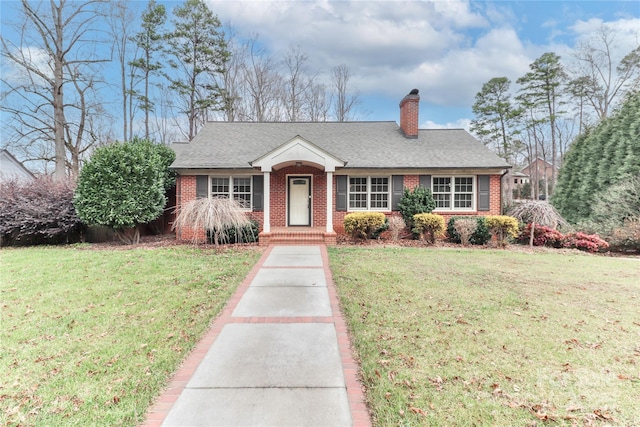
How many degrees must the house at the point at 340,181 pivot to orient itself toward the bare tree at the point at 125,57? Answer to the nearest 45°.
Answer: approximately 135° to its right

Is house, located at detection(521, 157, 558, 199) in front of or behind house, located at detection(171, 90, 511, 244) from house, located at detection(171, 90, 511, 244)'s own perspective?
behind

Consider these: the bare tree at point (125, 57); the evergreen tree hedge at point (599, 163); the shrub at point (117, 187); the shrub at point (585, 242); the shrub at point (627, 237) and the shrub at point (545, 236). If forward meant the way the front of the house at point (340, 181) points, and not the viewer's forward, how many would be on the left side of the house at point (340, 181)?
4

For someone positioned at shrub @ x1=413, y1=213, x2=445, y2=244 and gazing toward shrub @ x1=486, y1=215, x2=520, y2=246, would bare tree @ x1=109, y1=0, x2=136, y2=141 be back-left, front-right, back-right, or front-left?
back-left

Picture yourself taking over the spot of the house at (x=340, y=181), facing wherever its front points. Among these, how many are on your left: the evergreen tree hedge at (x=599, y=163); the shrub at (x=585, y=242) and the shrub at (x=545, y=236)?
3

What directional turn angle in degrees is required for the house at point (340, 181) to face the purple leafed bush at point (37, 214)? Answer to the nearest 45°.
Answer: approximately 90° to its right

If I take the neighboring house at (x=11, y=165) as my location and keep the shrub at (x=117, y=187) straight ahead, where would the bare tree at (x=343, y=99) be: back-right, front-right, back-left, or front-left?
front-left

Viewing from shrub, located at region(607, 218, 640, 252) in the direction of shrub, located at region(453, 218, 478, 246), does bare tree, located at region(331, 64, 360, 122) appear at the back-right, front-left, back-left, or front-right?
front-right

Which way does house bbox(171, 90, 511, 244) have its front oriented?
toward the camera

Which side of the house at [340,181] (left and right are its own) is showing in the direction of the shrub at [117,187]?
right

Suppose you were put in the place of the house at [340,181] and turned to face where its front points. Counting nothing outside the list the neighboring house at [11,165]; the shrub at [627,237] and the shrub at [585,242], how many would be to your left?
2

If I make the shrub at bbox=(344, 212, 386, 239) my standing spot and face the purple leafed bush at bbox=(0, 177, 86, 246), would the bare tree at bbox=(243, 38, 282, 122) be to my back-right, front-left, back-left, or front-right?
front-right

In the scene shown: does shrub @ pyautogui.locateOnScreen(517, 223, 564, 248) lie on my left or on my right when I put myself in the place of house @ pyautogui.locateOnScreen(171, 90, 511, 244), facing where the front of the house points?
on my left

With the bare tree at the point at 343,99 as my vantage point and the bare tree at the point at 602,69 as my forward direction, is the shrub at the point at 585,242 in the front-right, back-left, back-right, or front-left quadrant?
front-right

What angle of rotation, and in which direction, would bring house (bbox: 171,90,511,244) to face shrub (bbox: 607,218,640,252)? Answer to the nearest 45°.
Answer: approximately 90° to its left

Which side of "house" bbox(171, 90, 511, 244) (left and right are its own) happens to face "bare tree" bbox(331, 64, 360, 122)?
back

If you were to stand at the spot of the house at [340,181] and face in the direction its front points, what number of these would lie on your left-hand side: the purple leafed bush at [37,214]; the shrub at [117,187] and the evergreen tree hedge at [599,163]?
1
